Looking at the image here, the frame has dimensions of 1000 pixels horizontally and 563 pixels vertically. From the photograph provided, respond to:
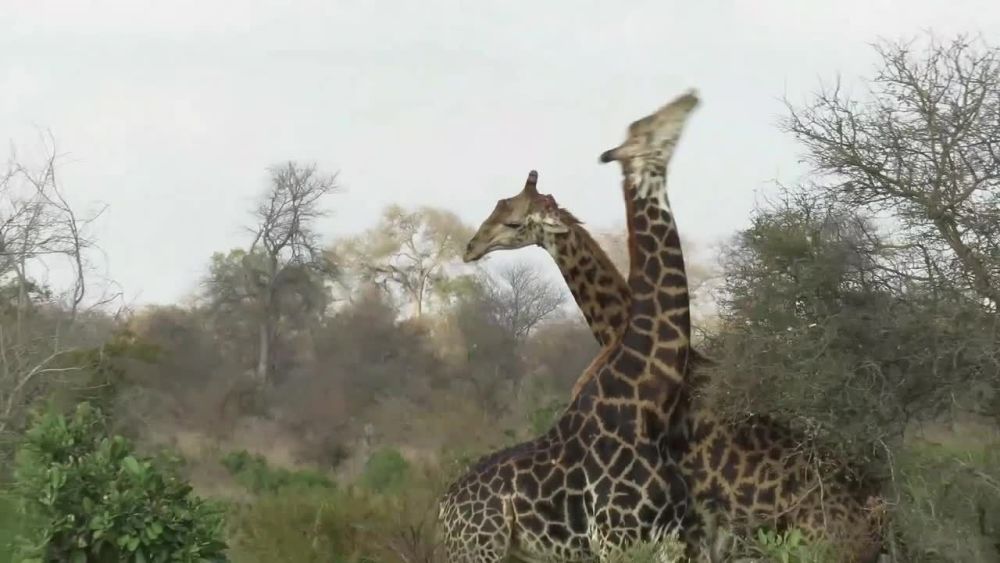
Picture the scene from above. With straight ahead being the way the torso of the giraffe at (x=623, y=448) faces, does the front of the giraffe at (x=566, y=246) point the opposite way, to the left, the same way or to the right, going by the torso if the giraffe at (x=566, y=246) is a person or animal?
the opposite way

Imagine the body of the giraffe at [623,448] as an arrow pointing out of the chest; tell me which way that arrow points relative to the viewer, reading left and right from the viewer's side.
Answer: facing to the right of the viewer

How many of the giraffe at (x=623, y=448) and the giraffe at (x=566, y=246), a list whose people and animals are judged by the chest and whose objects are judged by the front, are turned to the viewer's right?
1

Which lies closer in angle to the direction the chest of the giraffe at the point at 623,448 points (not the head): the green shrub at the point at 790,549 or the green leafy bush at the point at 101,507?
the green shrub
